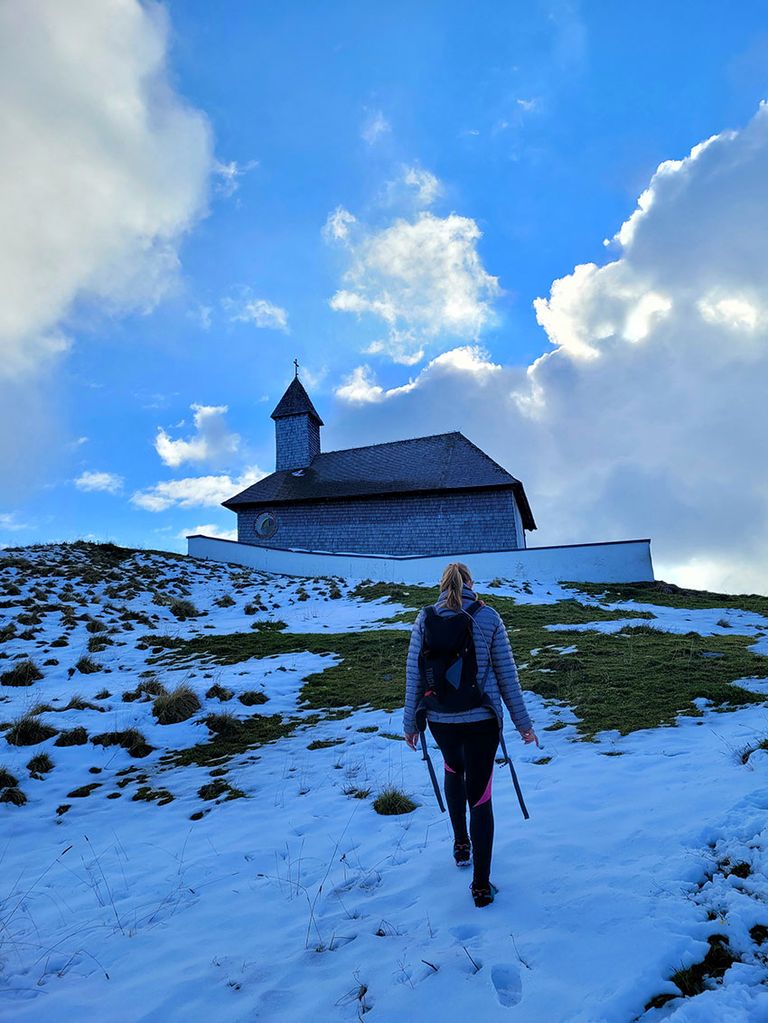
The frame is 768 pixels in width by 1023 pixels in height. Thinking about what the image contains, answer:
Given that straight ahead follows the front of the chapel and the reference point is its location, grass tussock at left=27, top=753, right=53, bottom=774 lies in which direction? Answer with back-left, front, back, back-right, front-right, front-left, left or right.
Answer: left

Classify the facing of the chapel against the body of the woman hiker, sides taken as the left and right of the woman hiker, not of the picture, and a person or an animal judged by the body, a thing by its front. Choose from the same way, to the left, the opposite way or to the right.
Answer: to the left

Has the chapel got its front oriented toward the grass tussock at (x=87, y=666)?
no

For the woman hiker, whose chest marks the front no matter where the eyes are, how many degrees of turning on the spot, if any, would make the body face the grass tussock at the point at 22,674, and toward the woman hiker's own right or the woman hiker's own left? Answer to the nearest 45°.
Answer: approximately 45° to the woman hiker's own left

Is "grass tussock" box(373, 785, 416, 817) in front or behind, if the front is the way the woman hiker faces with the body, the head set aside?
in front

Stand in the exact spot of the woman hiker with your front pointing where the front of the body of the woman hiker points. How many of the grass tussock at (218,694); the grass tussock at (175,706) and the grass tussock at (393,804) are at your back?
0

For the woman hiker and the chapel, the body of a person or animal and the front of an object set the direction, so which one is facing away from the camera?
the woman hiker

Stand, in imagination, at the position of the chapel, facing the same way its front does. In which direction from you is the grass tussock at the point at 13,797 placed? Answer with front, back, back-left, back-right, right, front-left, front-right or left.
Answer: left

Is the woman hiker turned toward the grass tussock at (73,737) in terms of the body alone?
no

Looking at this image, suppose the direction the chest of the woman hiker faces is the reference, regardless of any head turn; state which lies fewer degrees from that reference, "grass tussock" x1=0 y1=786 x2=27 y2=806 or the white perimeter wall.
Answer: the white perimeter wall

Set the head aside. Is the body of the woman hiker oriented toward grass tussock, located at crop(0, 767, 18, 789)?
no

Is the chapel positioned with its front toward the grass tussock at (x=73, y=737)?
no

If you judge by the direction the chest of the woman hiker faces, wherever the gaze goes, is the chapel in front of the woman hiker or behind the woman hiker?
in front

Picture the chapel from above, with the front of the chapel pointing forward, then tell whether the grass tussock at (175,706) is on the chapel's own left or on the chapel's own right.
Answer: on the chapel's own left

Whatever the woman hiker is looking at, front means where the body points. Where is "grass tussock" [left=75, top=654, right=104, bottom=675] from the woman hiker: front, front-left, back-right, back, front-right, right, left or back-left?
front-left

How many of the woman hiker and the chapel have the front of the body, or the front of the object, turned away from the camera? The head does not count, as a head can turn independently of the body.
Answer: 1

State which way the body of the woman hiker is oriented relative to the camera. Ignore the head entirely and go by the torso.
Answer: away from the camera

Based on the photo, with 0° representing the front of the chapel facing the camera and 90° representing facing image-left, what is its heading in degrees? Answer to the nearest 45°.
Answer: approximately 90°
